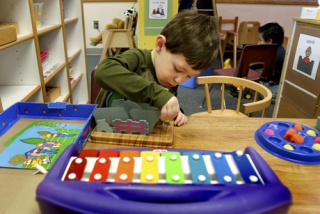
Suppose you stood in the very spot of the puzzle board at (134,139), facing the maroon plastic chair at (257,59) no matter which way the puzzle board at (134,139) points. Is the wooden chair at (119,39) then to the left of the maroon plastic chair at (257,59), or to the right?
left

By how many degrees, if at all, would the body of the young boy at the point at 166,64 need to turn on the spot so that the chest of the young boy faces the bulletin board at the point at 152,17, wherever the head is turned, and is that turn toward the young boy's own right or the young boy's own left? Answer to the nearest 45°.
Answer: approximately 135° to the young boy's own left

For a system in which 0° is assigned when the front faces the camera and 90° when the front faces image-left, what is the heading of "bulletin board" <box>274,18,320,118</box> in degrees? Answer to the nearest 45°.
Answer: approximately 45°

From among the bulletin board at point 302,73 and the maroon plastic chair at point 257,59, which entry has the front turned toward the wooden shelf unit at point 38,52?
the bulletin board

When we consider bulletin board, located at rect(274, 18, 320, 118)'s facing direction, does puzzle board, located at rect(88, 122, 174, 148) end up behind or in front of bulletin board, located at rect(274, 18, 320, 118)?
in front

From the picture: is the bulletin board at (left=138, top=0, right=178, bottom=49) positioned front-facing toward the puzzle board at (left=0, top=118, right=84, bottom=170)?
yes

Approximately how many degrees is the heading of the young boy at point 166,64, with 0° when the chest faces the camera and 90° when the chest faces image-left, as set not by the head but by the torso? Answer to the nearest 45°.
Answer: approximately 315°

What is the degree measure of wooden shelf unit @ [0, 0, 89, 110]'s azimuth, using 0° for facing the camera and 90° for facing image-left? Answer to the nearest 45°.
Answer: approximately 315°

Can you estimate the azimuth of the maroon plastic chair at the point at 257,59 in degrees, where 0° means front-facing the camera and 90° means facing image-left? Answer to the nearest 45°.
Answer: approximately 135°

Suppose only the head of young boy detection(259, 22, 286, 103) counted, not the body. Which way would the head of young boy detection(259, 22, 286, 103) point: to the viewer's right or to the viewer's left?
to the viewer's left
